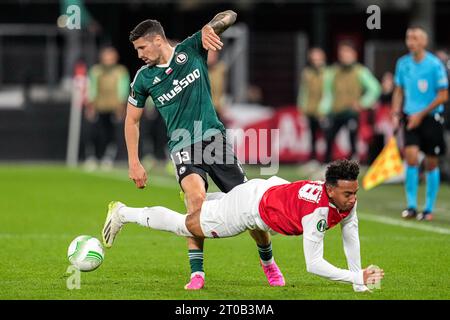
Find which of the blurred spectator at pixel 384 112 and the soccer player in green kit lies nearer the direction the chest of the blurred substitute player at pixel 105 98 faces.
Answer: the soccer player in green kit

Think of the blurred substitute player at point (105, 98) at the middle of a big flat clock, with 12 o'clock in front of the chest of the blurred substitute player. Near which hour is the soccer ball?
The soccer ball is roughly at 12 o'clock from the blurred substitute player.

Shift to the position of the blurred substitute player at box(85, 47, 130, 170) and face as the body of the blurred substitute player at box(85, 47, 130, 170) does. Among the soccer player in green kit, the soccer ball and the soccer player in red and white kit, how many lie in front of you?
3

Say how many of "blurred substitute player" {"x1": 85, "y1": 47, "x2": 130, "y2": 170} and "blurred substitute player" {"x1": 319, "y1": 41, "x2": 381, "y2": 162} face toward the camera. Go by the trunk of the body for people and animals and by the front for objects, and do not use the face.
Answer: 2

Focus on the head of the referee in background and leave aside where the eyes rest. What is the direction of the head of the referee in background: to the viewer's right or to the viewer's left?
to the viewer's left

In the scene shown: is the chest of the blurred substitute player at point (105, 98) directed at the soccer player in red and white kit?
yes

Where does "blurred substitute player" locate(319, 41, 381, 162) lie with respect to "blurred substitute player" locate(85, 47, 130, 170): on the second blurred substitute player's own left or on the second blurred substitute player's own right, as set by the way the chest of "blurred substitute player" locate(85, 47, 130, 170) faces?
on the second blurred substitute player's own left

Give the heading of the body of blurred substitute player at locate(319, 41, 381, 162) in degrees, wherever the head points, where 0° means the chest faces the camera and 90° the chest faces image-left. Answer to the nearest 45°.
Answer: approximately 0°

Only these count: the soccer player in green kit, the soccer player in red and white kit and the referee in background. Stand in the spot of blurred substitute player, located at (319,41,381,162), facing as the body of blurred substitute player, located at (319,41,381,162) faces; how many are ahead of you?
3
